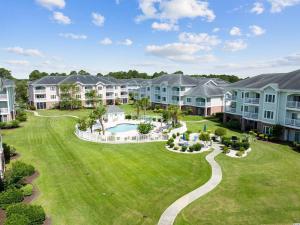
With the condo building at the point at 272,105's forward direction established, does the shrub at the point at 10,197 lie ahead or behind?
ahead

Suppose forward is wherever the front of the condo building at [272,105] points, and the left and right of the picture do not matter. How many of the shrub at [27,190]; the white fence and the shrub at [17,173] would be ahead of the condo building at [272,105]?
3

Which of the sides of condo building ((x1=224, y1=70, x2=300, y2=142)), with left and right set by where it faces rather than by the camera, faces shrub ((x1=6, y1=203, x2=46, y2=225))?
front

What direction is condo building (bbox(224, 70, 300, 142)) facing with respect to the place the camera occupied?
facing the viewer and to the left of the viewer

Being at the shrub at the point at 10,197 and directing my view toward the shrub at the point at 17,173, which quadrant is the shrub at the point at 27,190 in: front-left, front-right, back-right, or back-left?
front-right

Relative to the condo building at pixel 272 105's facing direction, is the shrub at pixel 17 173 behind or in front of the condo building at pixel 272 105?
in front

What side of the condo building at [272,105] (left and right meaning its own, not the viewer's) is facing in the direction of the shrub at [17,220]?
front
